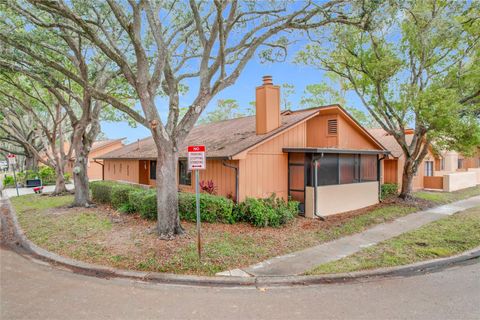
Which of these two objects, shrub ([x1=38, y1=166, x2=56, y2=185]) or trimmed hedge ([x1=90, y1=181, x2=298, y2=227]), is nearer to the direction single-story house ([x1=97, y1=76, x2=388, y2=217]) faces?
the trimmed hedge

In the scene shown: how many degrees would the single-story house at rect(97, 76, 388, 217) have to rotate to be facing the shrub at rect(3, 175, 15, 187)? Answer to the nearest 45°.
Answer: approximately 90° to its right

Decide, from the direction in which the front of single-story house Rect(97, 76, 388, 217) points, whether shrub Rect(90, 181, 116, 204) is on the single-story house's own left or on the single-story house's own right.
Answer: on the single-story house's own right

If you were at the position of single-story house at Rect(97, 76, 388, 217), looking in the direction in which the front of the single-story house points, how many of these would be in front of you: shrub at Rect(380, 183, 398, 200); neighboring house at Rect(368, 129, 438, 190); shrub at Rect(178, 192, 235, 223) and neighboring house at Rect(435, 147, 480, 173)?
1

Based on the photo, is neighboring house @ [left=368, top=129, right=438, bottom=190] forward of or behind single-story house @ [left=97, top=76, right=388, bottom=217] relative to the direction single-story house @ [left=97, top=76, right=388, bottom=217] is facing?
behind

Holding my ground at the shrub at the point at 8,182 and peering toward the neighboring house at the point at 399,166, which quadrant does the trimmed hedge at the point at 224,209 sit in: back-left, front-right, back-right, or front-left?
front-right

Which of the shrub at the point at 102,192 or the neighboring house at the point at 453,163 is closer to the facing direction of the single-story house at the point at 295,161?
the shrub

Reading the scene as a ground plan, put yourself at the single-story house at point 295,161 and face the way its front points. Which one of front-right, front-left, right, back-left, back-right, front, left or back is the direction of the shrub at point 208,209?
front

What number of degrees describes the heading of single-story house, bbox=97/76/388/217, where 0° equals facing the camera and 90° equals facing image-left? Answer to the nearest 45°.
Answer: approximately 45°

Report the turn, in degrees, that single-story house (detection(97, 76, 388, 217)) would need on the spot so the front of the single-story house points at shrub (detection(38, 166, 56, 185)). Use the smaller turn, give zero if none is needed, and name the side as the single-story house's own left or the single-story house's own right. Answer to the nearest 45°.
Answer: approximately 90° to the single-story house's own right

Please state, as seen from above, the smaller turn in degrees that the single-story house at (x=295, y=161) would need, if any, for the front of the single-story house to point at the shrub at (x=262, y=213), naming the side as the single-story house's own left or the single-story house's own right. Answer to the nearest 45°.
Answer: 0° — it already faces it

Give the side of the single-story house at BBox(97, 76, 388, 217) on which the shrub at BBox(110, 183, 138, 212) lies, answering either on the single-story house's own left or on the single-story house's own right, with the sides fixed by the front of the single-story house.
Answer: on the single-story house's own right

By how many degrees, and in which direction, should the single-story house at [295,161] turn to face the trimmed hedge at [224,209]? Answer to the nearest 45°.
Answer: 0° — it already faces it
